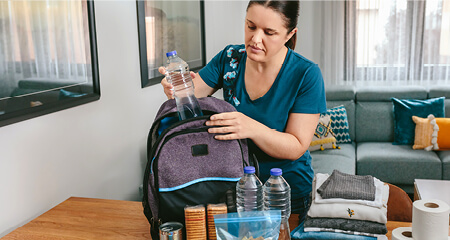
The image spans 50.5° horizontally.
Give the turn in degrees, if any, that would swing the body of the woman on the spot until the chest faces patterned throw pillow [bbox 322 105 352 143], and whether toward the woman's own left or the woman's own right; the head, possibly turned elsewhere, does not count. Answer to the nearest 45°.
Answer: approximately 135° to the woman's own right

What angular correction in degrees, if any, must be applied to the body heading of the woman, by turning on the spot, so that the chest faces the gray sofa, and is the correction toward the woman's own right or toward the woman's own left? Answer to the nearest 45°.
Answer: approximately 180°

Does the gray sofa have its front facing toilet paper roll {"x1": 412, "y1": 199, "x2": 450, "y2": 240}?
yes

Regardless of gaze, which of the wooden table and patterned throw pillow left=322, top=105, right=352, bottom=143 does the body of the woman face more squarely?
the wooden table

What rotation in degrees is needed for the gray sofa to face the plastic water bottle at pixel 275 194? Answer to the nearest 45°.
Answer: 0° — it already faces it

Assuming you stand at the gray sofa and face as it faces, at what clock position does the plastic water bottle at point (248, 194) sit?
The plastic water bottle is roughly at 12 o'clock from the gray sofa.

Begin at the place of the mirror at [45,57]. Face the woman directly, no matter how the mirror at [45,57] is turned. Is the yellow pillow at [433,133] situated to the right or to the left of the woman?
left

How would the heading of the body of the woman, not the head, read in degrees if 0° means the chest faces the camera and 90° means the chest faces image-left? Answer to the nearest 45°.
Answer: approximately 45°
